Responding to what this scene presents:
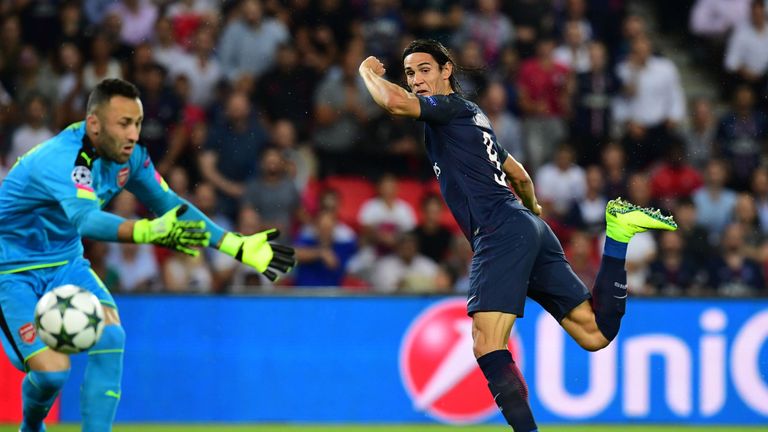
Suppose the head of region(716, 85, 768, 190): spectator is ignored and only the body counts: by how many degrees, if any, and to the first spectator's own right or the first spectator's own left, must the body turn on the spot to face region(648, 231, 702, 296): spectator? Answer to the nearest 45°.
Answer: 0° — they already face them

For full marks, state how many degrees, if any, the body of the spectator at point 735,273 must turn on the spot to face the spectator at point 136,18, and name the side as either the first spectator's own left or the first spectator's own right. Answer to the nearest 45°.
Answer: approximately 90° to the first spectator's own right

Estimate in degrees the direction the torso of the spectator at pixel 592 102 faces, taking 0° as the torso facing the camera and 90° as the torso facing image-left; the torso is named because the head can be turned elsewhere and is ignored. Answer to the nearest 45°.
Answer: approximately 0°

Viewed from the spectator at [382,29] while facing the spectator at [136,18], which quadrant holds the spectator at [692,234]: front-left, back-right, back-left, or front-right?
back-left

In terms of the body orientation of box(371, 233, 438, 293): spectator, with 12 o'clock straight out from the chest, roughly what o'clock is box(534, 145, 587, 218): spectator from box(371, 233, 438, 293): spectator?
box(534, 145, 587, 218): spectator is roughly at 8 o'clock from box(371, 233, 438, 293): spectator.

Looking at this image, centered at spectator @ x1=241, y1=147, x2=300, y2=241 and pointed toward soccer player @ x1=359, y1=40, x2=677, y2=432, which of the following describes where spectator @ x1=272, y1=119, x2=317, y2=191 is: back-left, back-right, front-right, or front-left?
back-left

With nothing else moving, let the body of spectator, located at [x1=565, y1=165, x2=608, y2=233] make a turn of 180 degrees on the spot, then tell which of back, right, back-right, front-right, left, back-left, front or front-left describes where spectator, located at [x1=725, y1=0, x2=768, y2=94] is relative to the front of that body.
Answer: front-right

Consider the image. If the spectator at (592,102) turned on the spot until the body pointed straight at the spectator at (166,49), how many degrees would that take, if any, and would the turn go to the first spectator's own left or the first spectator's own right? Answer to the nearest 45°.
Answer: approximately 90° to the first spectator's own right

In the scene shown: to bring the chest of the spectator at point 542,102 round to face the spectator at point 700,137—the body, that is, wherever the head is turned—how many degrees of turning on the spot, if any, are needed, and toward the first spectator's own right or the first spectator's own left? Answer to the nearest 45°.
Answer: approximately 90° to the first spectator's own left

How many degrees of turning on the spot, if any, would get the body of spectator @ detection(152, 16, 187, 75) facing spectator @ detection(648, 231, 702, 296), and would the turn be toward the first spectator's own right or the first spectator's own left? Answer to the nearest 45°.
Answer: approximately 45° to the first spectator's own left

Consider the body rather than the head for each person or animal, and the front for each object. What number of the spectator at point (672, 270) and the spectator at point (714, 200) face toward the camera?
2
